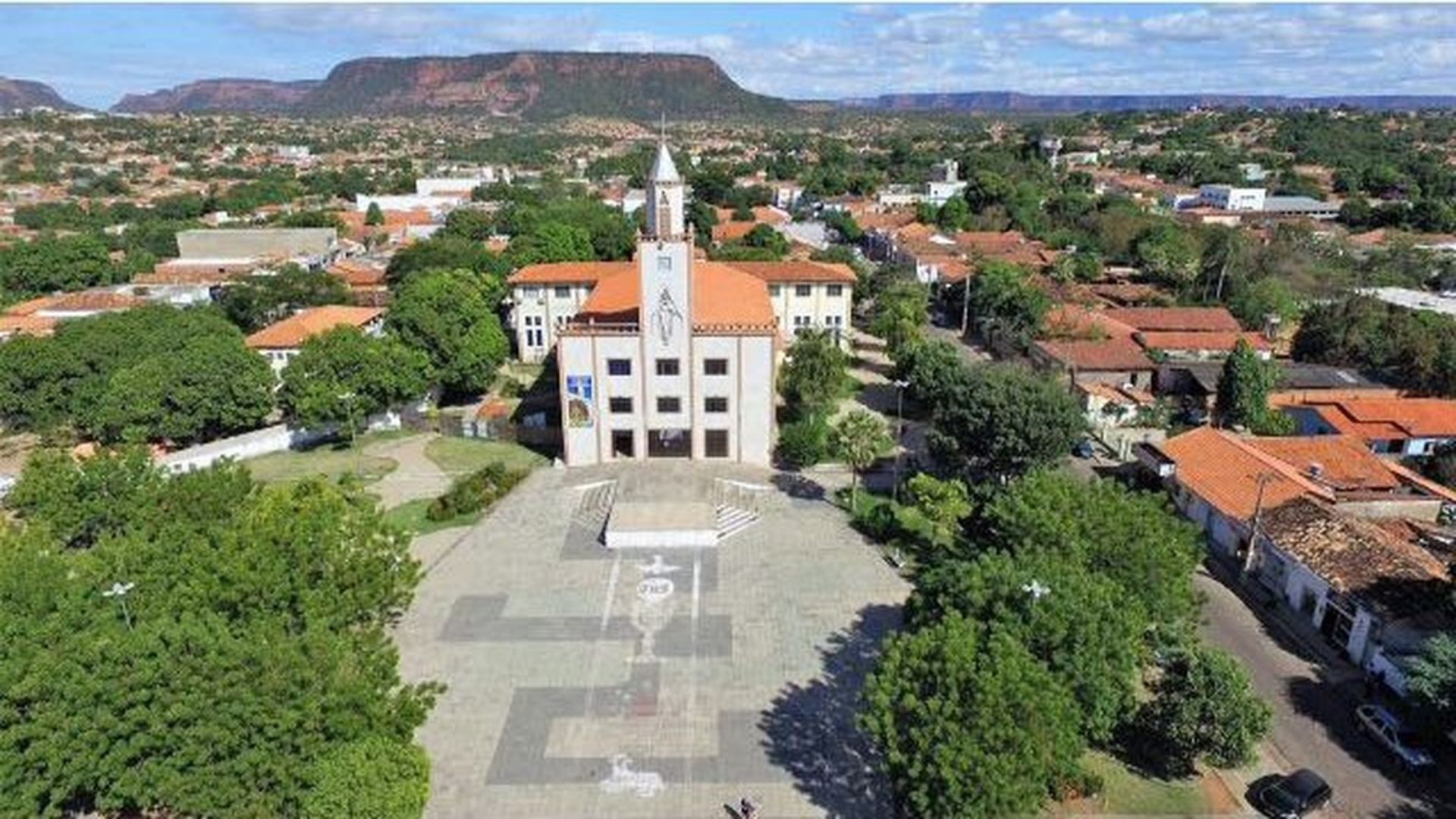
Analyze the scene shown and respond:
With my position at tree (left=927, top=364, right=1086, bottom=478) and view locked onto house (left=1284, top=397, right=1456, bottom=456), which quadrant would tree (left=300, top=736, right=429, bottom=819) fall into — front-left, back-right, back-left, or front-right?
back-right

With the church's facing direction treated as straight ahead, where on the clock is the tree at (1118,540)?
The tree is roughly at 11 o'clock from the church.

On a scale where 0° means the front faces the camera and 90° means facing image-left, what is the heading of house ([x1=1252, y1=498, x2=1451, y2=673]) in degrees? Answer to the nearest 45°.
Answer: approximately 45°

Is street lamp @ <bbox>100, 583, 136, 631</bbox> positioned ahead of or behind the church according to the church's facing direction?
ahead

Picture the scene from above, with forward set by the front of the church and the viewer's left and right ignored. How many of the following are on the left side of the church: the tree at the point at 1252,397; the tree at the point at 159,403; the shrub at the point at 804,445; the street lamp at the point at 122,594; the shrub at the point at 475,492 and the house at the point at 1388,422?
3

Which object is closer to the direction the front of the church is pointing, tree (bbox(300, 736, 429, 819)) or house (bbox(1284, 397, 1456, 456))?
the tree

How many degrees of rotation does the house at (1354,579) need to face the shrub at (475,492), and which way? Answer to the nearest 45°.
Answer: approximately 45° to its right

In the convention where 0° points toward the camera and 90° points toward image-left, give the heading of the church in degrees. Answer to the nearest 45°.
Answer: approximately 0°

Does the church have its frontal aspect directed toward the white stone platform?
yes

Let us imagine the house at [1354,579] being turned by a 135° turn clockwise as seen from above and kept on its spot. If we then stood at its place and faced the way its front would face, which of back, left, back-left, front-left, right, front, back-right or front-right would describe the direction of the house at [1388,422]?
front

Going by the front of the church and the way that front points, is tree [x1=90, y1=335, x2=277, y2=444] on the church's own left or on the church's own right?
on the church's own right

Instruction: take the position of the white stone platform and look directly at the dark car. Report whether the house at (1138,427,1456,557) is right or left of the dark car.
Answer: left

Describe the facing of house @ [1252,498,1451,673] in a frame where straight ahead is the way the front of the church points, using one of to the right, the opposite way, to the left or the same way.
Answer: to the right

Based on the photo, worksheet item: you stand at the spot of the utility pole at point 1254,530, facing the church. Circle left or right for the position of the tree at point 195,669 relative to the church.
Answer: left

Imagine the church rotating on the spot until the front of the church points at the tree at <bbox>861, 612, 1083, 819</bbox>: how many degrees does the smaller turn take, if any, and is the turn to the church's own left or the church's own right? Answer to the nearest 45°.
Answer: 0° — it already faces it

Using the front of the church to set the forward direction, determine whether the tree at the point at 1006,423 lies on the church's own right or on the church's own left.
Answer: on the church's own left

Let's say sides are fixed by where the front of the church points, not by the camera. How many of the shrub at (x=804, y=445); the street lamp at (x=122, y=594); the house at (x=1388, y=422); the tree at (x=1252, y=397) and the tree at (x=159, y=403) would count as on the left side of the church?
3
